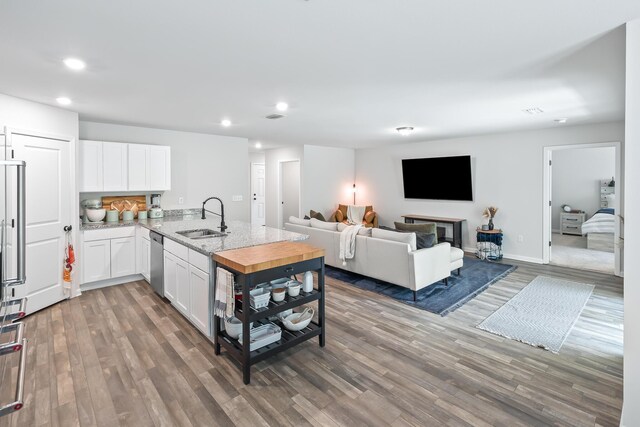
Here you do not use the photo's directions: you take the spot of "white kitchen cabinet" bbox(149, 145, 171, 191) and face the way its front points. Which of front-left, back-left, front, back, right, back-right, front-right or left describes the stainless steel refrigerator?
front

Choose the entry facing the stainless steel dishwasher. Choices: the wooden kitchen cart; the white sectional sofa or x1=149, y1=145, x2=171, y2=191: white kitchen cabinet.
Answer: the white kitchen cabinet

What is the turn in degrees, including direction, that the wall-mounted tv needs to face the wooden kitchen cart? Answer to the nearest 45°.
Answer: approximately 45° to its left

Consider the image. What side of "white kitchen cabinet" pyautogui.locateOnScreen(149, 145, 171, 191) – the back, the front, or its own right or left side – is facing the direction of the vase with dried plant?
left

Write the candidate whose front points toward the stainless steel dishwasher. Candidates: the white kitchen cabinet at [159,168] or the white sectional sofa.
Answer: the white kitchen cabinet

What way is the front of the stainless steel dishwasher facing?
to the viewer's left

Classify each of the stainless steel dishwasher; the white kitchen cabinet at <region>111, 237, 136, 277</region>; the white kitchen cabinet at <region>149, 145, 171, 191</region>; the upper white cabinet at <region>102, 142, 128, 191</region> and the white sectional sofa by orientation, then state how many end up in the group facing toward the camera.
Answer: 3

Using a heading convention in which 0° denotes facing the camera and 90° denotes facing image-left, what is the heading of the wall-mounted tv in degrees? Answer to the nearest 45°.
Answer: approximately 45°

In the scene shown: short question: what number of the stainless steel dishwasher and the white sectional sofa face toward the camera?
0

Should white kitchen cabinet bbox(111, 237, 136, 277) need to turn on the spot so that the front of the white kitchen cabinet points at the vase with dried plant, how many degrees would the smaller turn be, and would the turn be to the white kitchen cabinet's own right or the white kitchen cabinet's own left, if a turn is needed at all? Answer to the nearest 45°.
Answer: approximately 90° to the white kitchen cabinet's own left

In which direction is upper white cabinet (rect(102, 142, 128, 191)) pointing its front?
toward the camera

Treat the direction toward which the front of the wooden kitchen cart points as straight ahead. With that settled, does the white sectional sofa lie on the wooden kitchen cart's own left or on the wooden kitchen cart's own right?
on the wooden kitchen cart's own left

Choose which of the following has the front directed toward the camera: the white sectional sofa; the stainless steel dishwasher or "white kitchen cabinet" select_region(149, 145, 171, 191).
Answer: the white kitchen cabinet

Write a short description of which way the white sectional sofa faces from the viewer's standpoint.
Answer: facing away from the viewer and to the right of the viewer

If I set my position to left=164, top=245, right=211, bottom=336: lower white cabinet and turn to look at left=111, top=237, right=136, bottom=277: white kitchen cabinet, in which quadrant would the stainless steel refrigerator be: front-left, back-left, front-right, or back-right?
back-left

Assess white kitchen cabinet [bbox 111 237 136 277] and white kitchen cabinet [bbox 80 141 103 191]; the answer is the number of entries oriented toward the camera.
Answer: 2
